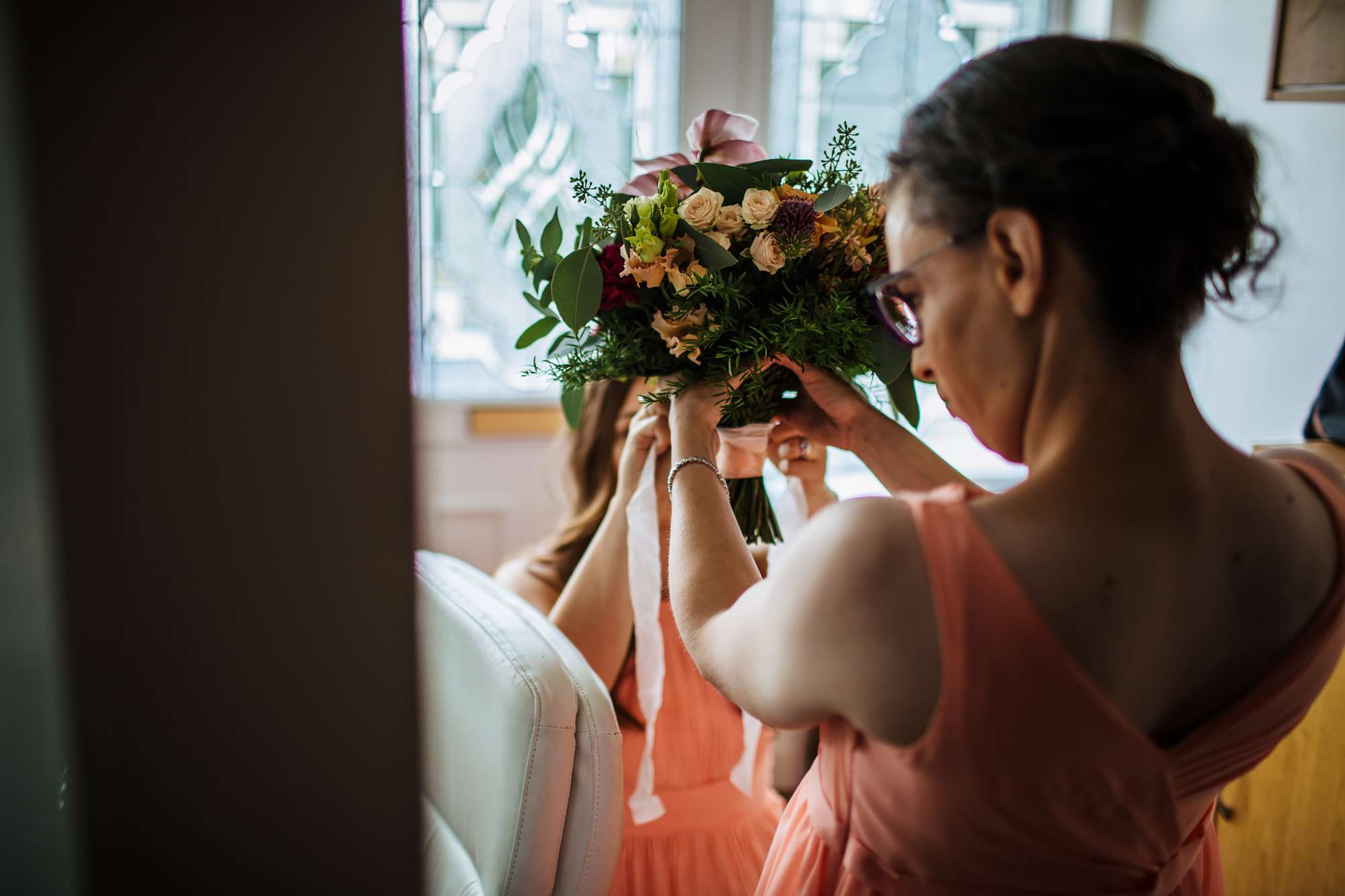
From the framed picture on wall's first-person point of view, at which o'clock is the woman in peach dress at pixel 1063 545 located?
The woman in peach dress is roughly at 12 o'clock from the framed picture on wall.

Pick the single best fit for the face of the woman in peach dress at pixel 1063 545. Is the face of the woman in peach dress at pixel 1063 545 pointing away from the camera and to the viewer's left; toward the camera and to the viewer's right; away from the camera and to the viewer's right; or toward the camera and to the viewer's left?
away from the camera and to the viewer's left

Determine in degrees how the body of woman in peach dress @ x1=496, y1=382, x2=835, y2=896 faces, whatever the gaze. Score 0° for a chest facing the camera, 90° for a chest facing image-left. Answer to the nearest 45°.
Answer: approximately 315°

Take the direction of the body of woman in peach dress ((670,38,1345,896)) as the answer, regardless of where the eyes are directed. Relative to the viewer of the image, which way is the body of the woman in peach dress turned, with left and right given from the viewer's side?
facing away from the viewer and to the left of the viewer
